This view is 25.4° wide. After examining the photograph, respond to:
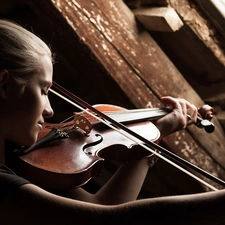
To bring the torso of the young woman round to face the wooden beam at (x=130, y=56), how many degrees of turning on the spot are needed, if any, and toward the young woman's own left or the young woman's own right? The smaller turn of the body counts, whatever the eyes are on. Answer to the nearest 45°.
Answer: approximately 45° to the young woman's own left

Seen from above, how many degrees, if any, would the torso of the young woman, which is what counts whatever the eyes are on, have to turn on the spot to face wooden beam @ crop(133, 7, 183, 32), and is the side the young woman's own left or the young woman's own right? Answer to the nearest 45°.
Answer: approximately 45° to the young woman's own left

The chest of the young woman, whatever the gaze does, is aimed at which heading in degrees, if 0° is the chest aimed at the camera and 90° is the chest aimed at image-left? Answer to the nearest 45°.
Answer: approximately 270°

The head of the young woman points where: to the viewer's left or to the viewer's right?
to the viewer's right
